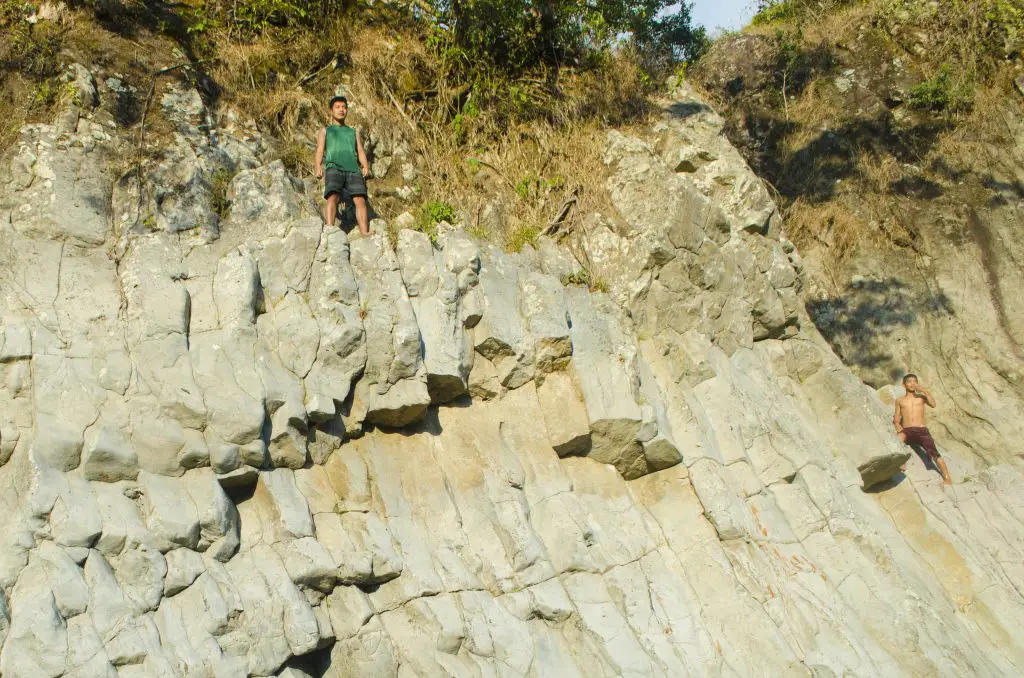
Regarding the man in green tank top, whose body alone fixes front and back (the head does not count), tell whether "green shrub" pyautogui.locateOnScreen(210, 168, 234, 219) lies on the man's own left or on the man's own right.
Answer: on the man's own right

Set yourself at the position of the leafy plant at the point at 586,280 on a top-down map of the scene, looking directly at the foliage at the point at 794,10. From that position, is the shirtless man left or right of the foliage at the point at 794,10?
right

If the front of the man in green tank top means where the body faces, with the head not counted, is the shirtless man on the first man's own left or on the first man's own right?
on the first man's own left

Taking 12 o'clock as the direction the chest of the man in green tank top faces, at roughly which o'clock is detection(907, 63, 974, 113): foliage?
The foliage is roughly at 8 o'clock from the man in green tank top.

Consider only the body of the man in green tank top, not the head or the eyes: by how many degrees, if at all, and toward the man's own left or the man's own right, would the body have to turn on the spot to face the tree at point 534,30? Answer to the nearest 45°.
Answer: approximately 135° to the man's own left

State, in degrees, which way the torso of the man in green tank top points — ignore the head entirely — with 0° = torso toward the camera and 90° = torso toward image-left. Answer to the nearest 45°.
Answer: approximately 0°

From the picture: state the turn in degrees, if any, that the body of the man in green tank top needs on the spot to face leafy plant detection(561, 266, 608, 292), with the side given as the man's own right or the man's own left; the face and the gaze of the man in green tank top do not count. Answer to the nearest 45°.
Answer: approximately 90° to the man's own left
